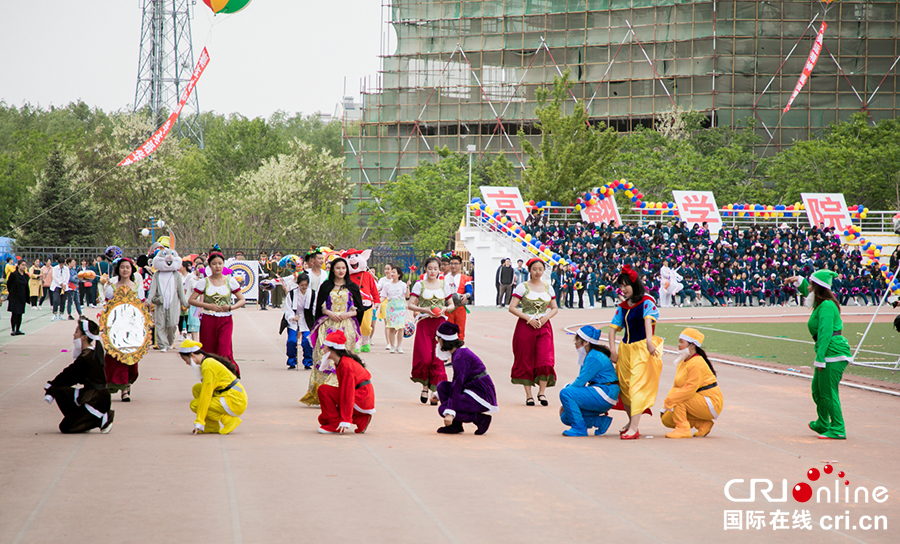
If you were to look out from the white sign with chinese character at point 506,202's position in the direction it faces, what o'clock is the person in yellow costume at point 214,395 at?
The person in yellow costume is roughly at 12 o'clock from the white sign with chinese character.

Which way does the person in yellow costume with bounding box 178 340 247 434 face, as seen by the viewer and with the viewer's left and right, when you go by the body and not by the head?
facing to the left of the viewer

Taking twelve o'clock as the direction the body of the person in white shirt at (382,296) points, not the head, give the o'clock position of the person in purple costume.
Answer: The person in purple costume is roughly at 12 o'clock from the person in white shirt.

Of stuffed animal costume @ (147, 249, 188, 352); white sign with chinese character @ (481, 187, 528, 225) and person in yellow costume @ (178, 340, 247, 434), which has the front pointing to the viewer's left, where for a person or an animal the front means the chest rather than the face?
the person in yellow costume

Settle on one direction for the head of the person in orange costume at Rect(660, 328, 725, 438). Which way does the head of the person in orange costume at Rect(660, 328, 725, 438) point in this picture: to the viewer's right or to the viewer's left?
to the viewer's left

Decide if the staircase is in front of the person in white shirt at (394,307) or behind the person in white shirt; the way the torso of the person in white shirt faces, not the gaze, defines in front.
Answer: behind

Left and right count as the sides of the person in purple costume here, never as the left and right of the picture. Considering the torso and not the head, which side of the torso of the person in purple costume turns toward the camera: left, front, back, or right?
left

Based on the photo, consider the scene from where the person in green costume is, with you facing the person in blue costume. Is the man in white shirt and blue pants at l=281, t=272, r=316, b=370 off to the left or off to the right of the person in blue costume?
right

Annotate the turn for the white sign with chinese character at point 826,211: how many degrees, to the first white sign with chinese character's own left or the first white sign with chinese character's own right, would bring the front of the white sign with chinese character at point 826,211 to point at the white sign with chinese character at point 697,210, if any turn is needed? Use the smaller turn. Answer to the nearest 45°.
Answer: approximately 45° to the first white sign with chinese character's own right

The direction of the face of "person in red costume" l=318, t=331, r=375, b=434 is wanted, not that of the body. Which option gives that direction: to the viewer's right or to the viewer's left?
to the viewer's left

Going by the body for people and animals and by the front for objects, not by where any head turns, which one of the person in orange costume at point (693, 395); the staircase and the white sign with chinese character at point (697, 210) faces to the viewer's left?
the person in orange costume
